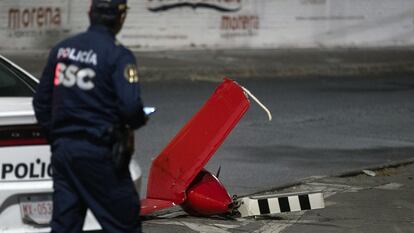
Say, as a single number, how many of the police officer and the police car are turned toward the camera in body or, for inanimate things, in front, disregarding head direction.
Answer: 0

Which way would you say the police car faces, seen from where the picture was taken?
facing away from the viewer and to the left of the viewer

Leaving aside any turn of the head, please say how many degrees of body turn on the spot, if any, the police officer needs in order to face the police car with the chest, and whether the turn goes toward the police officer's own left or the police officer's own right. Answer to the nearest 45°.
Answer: approximately 90° to the police officer's own left

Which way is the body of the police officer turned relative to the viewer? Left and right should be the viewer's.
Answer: facing away from the viewer and to the right of the viewer
